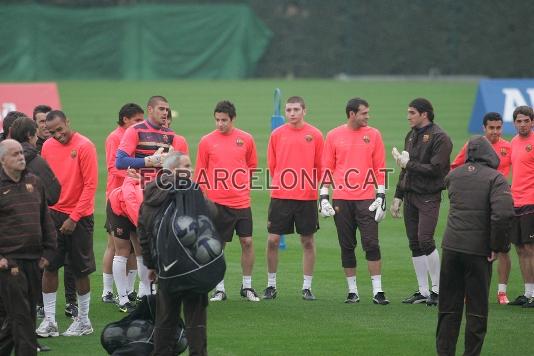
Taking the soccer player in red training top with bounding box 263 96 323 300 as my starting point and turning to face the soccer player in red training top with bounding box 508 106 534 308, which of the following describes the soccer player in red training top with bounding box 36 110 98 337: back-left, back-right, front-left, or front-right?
back-right

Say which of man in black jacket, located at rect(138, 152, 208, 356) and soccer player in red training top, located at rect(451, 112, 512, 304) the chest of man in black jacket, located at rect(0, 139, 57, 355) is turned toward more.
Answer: the man in black jacket

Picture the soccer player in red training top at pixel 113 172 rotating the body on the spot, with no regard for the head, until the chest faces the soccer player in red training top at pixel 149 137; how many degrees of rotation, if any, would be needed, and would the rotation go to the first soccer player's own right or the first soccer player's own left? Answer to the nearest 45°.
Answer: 0° — they already face them

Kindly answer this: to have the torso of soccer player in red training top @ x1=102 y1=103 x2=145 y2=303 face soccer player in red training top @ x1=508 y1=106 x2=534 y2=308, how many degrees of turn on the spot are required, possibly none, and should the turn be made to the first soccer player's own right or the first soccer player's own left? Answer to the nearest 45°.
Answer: approximately 45° to the first soccer player's own left

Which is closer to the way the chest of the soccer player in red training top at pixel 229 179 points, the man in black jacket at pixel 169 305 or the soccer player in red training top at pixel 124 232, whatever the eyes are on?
the man in black jacket

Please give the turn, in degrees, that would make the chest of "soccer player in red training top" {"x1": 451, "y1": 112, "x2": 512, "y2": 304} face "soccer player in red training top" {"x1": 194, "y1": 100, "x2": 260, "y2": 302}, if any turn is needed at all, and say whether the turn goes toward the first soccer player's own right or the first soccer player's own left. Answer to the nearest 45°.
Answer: approximately 90° to the first soccer player's own right

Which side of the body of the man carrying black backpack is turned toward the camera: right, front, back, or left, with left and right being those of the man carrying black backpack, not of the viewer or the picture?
back

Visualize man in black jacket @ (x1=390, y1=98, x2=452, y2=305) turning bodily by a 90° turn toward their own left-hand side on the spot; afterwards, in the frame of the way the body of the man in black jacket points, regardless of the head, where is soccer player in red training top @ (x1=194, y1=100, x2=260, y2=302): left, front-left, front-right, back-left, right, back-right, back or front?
back-right

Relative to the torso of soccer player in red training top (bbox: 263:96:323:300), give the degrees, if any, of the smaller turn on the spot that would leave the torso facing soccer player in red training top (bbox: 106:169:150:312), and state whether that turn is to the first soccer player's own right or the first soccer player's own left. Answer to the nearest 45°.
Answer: approximately 45° to the first soccer player's own right

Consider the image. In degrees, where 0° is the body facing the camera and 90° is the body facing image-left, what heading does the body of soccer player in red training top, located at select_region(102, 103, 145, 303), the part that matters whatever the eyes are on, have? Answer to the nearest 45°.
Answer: approximately 315°

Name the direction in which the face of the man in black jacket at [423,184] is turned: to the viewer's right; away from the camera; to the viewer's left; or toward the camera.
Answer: to the viewer's left

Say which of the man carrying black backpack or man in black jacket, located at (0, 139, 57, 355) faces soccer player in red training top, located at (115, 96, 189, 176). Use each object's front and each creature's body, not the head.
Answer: the man carrying black backpack
